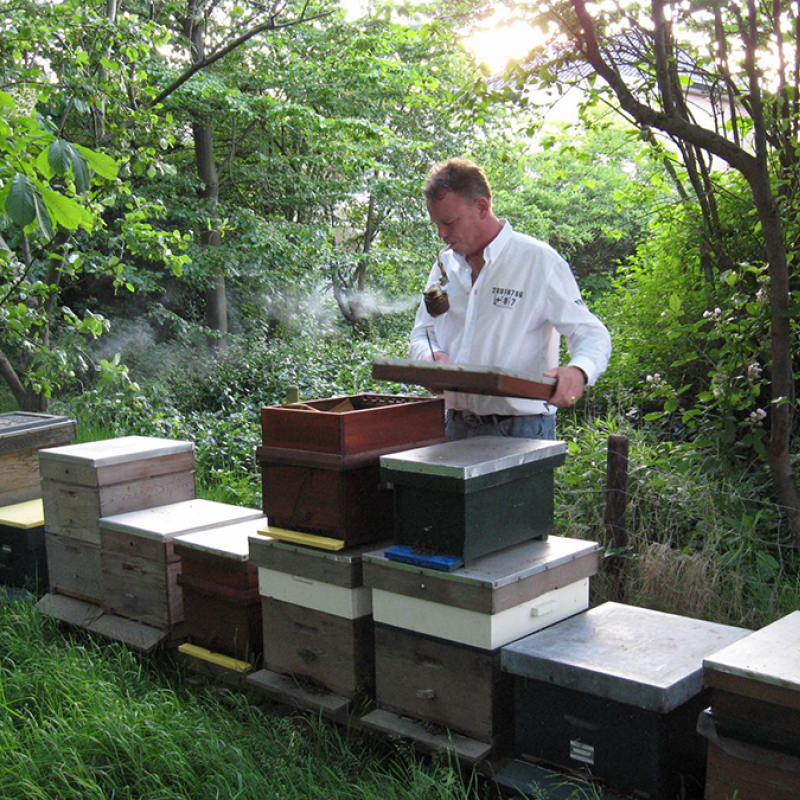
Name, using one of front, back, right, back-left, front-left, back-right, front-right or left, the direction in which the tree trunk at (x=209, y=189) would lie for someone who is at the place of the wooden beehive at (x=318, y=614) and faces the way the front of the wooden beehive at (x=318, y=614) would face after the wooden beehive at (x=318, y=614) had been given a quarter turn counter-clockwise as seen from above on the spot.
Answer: back-left

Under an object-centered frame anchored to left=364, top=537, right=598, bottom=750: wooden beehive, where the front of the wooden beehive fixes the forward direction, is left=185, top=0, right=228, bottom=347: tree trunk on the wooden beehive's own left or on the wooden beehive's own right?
on the wooden beehive's own right

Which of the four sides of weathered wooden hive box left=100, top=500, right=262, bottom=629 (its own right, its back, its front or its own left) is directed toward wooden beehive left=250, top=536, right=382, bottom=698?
left

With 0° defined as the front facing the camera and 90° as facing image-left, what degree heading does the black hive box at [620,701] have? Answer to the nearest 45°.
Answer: approximately 45°

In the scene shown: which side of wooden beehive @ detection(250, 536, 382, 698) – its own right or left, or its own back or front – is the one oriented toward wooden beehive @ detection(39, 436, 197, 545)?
right

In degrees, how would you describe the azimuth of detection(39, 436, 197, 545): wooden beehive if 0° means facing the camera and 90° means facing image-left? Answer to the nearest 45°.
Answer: approximately 45°

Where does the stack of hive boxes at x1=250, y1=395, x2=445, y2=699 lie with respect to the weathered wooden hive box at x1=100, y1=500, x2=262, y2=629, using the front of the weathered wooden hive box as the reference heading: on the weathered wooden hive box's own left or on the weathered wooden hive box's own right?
on the weathered wooden hive box's own left

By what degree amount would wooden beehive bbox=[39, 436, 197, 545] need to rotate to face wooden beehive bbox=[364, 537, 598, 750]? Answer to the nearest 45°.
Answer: approximately 90° to its left

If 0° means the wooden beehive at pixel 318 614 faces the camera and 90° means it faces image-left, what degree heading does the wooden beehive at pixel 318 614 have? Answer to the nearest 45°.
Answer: approximately 45°
